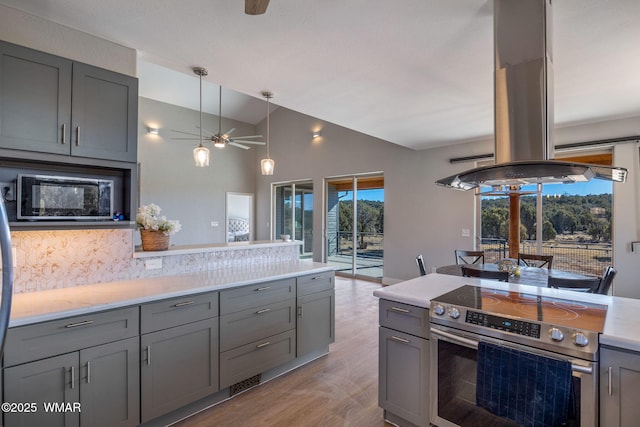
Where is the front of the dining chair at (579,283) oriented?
away from the camera

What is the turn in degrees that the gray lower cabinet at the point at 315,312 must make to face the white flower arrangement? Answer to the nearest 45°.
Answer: approximately 135° to its right

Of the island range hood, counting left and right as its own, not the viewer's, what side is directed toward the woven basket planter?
right
